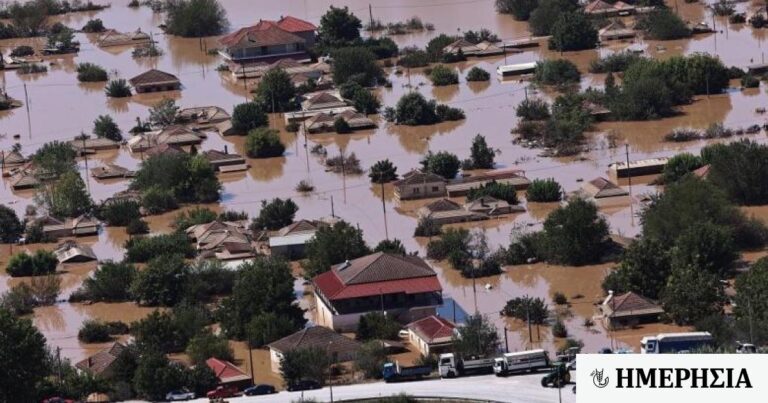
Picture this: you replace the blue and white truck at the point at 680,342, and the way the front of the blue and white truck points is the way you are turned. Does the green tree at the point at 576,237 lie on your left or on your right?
on your right

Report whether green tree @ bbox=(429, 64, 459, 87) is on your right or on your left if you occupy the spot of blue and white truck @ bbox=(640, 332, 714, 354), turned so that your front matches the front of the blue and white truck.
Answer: on your right

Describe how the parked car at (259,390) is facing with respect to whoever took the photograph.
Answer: facing to the left of the viewer

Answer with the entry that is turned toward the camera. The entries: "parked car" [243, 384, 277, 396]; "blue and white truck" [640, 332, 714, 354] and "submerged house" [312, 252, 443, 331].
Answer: the submerged house

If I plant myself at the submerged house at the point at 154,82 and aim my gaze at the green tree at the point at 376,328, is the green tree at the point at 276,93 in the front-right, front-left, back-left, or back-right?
front-left

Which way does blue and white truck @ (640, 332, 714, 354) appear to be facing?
to the viewer's left

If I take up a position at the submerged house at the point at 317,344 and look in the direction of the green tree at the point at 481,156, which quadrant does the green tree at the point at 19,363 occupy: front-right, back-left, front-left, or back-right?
back-left

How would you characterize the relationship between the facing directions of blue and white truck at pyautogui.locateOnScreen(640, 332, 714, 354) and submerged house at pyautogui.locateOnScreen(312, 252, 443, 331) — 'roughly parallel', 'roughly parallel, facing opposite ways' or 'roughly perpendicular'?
roughly perpendicular

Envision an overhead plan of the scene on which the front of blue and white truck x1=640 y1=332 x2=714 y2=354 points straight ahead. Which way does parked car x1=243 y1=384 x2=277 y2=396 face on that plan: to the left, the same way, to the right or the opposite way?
the same way

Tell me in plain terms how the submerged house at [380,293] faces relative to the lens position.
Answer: facing the viewer

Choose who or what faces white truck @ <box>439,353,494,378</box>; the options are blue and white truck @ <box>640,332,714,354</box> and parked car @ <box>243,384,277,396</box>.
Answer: blue and white truck @ <box>640,332,714,354</box>

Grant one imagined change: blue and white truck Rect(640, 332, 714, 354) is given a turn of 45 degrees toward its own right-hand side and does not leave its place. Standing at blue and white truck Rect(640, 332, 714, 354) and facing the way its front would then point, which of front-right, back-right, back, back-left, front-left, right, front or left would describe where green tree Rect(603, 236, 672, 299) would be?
front-right

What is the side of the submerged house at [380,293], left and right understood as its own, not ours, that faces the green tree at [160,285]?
right
